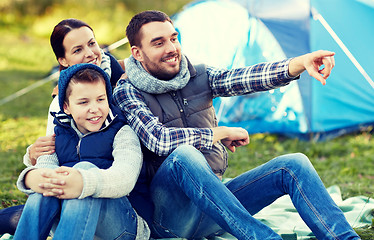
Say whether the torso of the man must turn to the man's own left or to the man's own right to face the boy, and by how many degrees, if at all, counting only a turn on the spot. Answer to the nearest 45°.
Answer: approximately 90° to the man's own right

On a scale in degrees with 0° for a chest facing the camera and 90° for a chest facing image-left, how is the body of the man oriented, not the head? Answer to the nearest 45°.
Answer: approximately 315°

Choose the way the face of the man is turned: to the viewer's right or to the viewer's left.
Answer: to the viewer's right

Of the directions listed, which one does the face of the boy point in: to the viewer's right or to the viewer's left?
to the viewer's right
